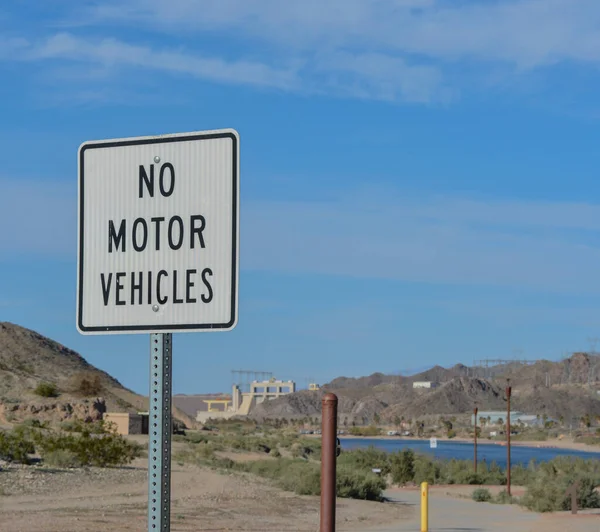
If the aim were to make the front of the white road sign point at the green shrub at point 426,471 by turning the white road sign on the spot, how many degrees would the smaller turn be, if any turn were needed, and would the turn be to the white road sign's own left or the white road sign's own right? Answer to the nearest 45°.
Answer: approximately 135° to the white road sign's own right

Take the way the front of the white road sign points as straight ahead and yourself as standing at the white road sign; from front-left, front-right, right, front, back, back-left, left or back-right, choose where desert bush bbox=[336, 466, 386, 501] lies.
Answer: back-right

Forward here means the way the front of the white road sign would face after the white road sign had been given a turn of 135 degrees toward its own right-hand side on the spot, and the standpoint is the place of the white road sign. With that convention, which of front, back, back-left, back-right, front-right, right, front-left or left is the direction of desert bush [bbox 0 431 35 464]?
front

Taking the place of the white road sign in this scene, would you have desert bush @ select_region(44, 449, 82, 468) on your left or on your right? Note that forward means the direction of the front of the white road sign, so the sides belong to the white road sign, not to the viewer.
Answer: on your right

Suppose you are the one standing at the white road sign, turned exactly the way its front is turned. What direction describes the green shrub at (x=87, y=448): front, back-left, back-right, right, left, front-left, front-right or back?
back-right

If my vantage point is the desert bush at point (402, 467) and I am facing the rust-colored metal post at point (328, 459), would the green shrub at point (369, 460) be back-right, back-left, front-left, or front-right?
back-right

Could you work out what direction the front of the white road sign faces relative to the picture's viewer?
facing the viewer and to the left of the viewer

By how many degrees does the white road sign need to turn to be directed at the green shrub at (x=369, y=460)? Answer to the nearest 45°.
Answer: approximately 135° to its right
